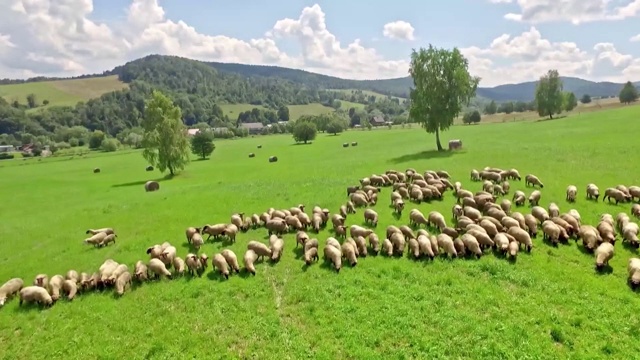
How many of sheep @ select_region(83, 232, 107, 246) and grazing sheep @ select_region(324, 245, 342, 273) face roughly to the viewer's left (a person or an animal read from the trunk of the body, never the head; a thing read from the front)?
1

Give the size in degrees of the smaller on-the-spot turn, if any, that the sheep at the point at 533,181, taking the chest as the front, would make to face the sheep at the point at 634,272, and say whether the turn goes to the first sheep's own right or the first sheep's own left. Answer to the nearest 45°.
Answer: approximately 90° to the first sheep's own right

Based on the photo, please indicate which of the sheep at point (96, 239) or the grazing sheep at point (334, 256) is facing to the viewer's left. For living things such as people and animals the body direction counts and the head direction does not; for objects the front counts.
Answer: the sheep

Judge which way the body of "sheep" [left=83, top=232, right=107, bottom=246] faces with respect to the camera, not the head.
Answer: to the viewer's left

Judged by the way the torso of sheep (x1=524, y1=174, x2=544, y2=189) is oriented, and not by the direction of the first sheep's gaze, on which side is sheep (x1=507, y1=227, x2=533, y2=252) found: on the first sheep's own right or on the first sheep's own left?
on the first sheep's own right

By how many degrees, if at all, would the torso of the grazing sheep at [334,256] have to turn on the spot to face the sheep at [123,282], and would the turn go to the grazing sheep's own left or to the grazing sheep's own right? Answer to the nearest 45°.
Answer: approximately 135° to the grazing sheep's own right

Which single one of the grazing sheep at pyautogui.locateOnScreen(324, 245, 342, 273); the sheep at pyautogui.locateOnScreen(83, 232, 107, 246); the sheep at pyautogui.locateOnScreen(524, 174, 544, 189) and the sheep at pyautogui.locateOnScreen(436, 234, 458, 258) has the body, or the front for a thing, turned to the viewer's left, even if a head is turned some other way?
the sheep at pyautogui.locateOnScreen(83, 232, 107, 246)

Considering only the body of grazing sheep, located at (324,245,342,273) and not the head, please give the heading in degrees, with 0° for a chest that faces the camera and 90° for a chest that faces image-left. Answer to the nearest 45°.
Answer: approximately 315°

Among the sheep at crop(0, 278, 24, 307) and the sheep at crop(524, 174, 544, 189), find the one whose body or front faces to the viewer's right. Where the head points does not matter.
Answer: the sheep at crop(524, 174, 544, 189)
